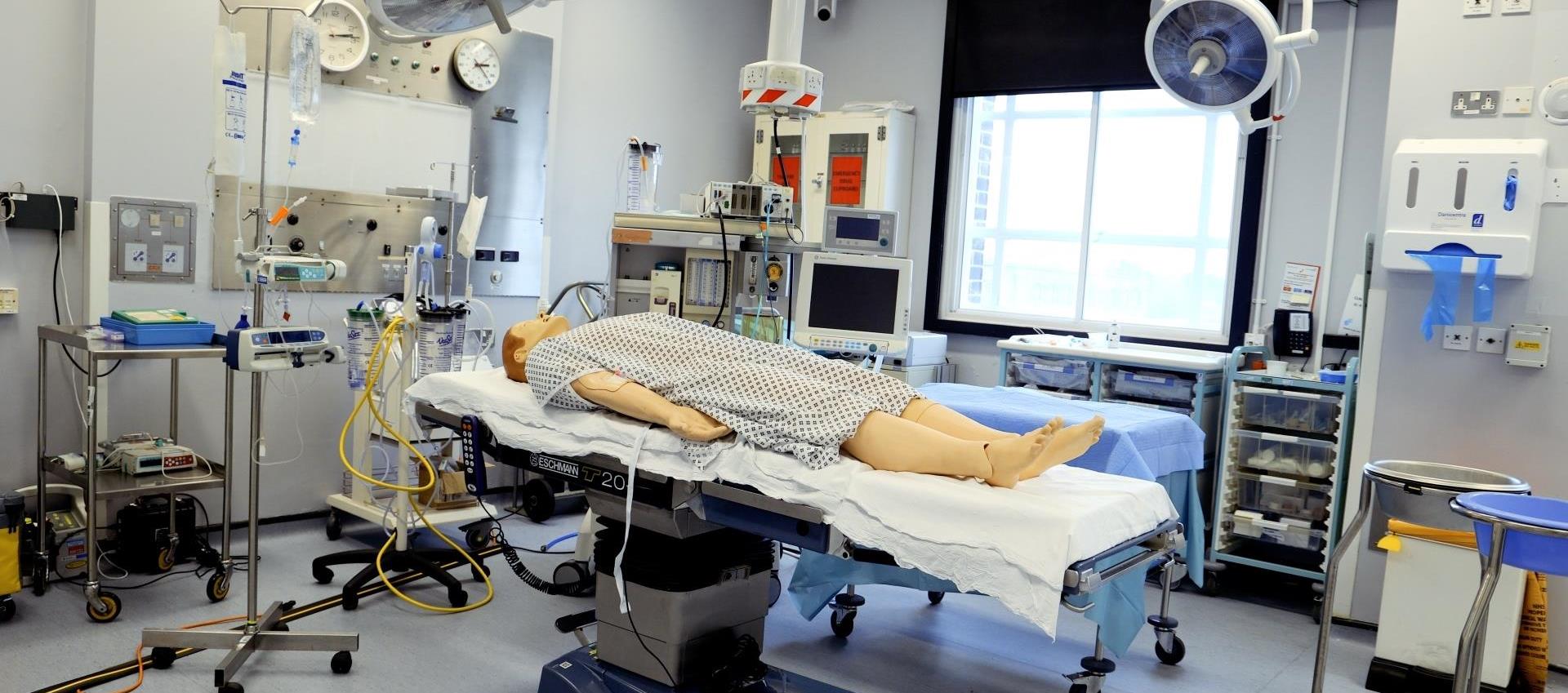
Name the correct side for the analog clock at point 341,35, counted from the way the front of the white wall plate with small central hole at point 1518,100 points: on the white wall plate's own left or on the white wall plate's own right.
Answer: on the white wall plate's own right

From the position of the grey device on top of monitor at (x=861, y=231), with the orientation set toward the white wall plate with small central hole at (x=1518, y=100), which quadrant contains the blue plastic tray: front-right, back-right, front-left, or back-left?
back-right
